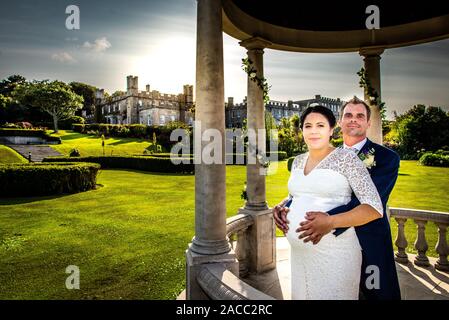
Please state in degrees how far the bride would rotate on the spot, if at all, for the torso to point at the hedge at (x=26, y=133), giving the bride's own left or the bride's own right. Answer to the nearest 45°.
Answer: approximately 90° to the bride's own right

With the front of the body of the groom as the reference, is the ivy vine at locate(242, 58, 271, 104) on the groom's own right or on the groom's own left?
on the groom's own right

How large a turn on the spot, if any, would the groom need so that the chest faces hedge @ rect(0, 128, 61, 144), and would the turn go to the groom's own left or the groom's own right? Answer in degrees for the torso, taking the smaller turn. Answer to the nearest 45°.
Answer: approximately 90° to the groom's own right

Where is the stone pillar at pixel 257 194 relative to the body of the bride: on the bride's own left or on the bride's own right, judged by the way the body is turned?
on the bride's own right

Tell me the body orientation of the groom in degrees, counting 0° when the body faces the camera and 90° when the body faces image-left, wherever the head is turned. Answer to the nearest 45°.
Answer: approximately 45°

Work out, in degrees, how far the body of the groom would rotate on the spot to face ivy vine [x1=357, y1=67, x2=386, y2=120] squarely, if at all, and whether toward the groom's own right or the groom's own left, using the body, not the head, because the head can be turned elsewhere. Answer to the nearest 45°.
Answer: approximately 135° to the groom's own right

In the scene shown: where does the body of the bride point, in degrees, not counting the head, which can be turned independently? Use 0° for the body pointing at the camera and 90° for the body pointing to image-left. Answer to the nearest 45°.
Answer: approximately 45°

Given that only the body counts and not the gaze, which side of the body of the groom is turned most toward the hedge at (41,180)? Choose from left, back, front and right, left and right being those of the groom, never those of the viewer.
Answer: right
